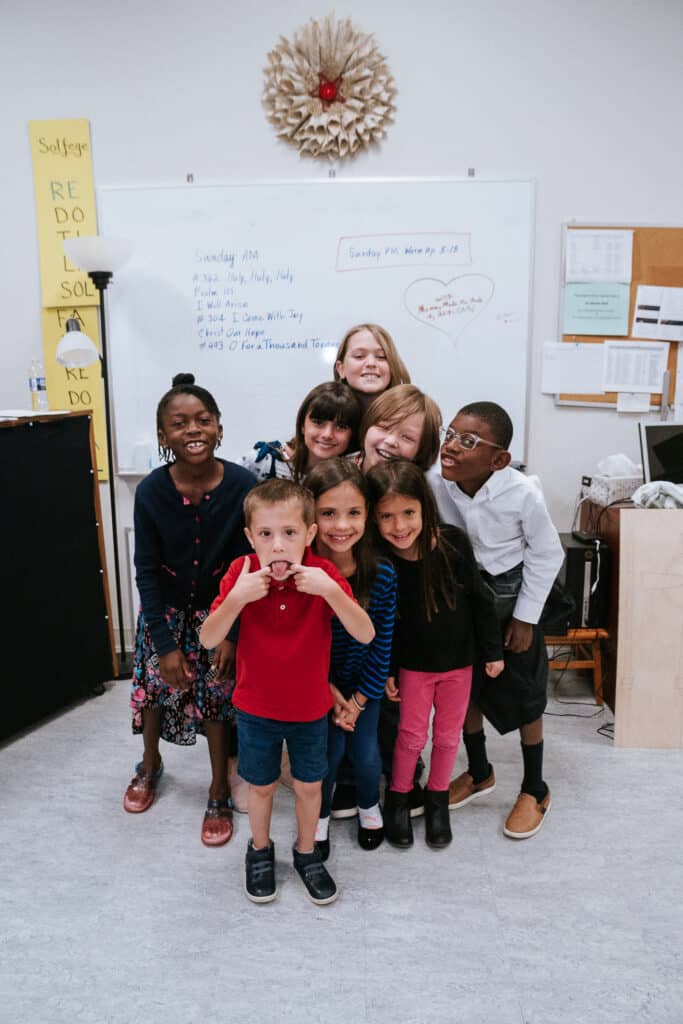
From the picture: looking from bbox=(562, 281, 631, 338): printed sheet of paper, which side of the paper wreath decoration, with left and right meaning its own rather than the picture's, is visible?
left

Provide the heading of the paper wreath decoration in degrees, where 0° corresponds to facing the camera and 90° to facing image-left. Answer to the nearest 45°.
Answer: approximately 0°

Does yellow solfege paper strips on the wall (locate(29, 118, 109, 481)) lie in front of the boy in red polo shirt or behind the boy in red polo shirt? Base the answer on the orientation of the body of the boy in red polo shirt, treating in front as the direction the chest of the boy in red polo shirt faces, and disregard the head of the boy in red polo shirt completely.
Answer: behind

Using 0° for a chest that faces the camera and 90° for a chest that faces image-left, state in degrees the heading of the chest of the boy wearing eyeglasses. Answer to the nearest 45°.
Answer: approximately 45°

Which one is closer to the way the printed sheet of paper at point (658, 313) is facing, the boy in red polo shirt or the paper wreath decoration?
the boy in red polo shirt
